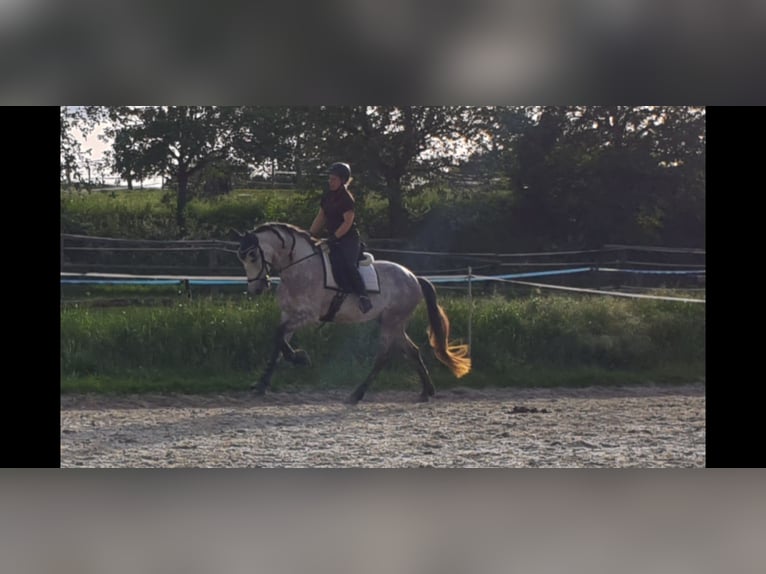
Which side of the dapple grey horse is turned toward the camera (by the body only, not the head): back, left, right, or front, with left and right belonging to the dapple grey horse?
left

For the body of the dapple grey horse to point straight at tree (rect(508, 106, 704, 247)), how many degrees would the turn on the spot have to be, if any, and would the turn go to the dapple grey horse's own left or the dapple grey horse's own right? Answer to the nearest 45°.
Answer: approximately 180°
